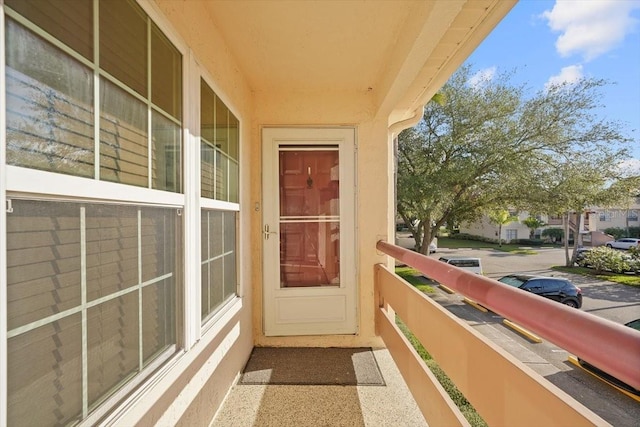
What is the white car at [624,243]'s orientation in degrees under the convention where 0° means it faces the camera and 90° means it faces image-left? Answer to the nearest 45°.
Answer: approximately 90°

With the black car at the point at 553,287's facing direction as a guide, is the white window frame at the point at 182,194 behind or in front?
in front

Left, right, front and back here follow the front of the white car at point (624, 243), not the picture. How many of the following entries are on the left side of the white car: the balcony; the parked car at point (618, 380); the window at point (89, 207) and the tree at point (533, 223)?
3

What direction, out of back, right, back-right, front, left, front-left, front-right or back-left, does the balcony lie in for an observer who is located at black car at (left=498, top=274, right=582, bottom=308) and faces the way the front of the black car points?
front-left

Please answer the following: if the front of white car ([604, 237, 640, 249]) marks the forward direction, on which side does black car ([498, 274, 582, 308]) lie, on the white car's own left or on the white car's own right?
on the white car's own left

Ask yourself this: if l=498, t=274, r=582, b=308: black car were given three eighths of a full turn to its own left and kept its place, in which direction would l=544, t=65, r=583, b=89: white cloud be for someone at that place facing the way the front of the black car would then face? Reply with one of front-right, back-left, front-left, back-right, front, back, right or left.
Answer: left

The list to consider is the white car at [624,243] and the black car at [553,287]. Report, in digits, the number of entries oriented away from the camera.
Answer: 0

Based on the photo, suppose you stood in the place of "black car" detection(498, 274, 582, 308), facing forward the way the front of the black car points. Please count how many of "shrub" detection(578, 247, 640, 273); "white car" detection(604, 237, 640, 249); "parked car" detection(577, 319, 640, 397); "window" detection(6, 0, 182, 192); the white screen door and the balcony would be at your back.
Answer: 2

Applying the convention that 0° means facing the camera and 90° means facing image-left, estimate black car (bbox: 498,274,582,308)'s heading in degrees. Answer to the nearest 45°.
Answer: approximately 45°

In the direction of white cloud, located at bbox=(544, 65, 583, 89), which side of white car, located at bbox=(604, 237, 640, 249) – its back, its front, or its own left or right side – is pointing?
right

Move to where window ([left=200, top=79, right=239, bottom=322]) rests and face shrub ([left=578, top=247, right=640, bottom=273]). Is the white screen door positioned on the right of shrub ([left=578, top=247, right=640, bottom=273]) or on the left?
left

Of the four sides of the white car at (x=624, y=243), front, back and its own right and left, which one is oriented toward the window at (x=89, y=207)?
left

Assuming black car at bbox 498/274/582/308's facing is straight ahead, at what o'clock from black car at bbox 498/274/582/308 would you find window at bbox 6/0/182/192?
The window is roughly at 11 o'clock from the black car.

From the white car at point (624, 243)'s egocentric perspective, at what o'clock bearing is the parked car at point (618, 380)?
The parked car is roughly at 9 o'clock from the white car.
